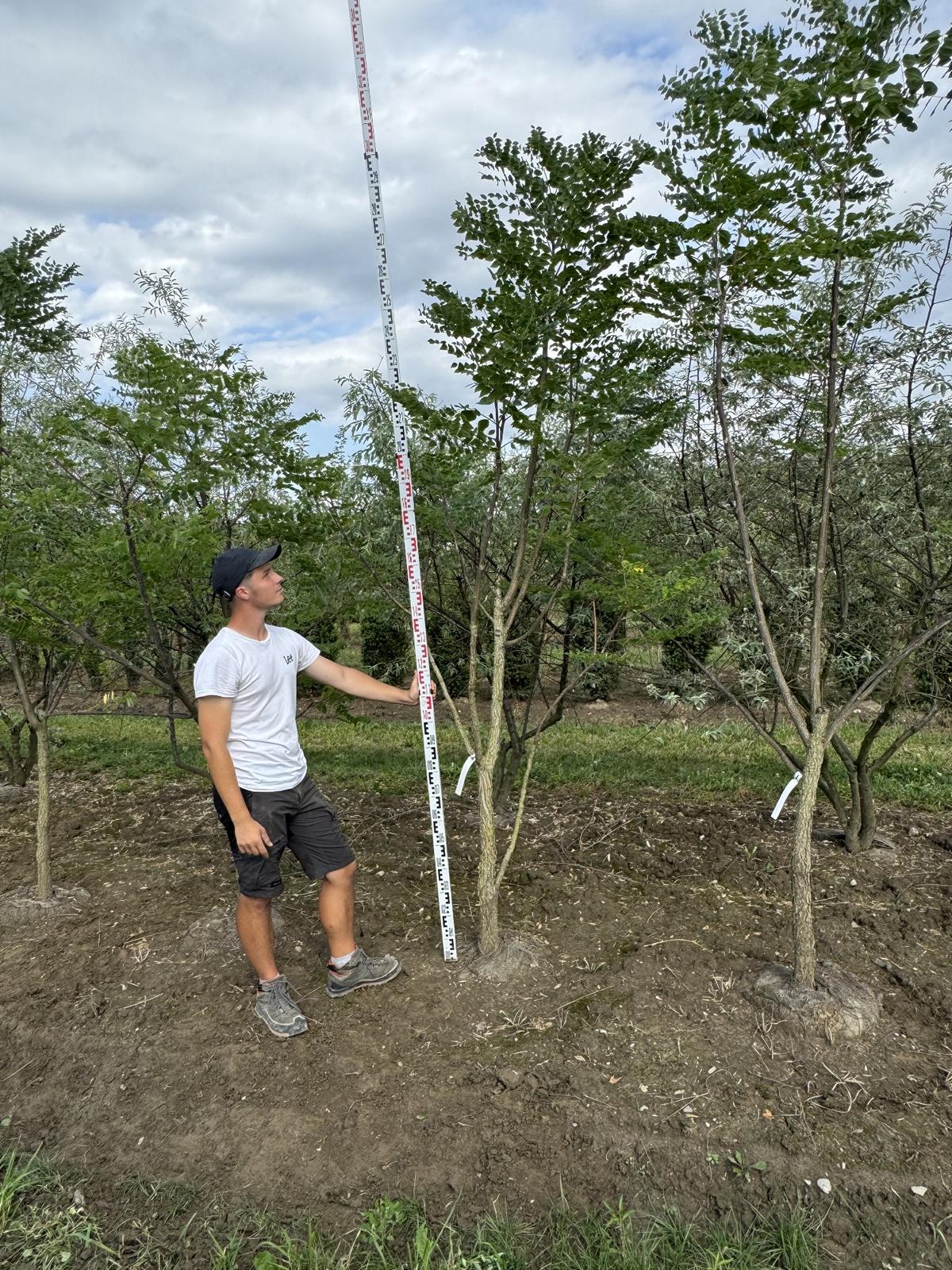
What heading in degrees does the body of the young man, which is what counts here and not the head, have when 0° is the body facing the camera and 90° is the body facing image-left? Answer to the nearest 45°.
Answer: approximately 315°

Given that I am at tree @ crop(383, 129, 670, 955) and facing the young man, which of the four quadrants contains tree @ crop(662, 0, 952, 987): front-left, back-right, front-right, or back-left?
back-left

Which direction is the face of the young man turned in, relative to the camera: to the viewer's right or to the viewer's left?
to the viewer's right

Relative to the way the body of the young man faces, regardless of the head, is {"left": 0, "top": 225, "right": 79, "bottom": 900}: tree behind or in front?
behind

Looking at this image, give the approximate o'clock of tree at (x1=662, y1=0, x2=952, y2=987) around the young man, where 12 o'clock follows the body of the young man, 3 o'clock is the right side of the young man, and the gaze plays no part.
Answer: The tree is roughly at 11 o'clock from the young man.
